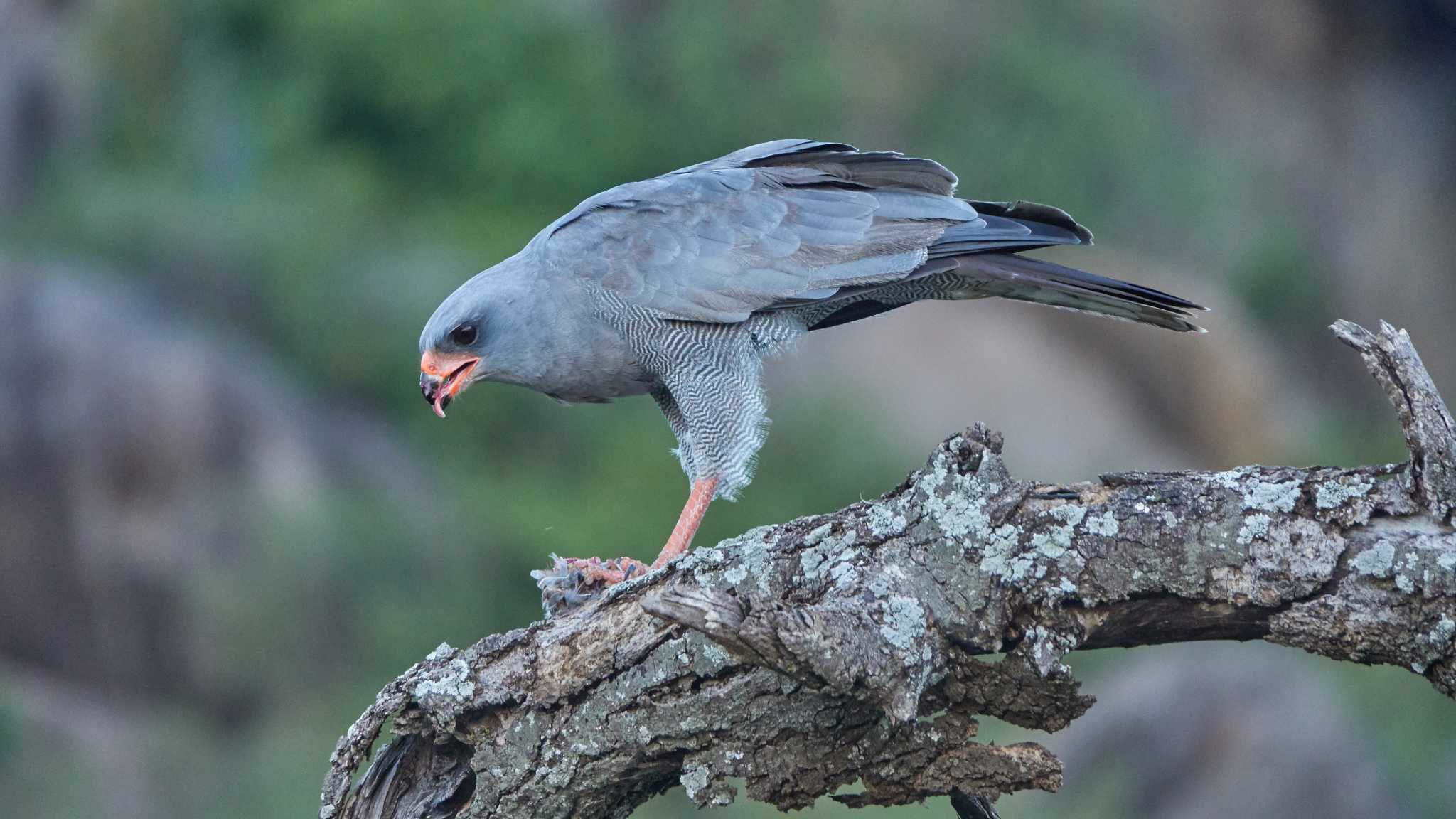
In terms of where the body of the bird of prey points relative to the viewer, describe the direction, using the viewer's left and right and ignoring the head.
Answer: facing to the left of the viewer
